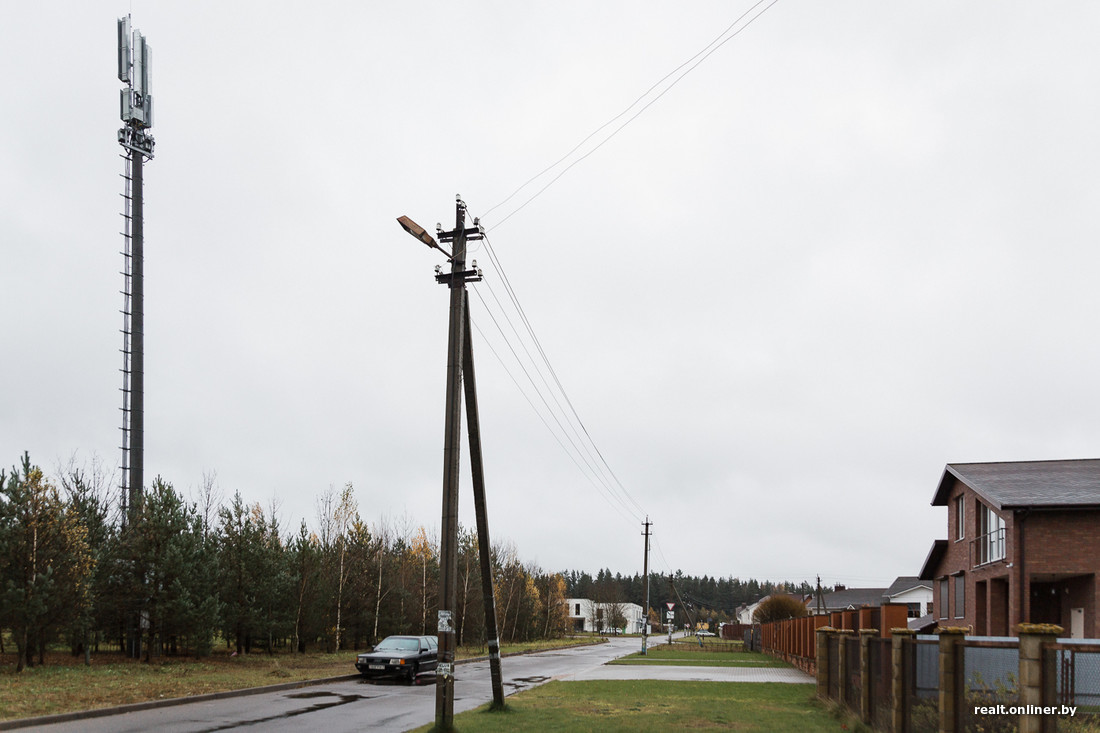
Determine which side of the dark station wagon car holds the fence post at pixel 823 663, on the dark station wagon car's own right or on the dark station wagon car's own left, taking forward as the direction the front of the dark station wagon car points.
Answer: on the dark station wagon car's own left

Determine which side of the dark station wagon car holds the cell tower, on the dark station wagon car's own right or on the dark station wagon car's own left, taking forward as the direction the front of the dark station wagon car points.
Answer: on the dark station wagon car's own right

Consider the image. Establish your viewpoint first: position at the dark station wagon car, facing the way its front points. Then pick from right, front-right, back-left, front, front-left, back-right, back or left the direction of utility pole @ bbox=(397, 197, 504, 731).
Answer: front-left

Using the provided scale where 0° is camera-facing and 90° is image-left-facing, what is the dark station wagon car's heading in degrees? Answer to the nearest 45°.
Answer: approximately 45°

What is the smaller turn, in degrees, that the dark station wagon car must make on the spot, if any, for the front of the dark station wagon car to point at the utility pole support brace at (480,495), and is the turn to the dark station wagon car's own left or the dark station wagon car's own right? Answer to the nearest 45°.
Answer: approximately 45° to the dark station wagon car's own left
